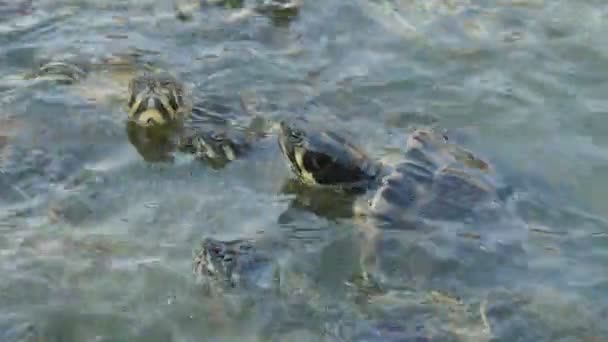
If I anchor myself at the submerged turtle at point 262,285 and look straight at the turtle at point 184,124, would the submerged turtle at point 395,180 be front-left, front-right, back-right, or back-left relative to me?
front-right

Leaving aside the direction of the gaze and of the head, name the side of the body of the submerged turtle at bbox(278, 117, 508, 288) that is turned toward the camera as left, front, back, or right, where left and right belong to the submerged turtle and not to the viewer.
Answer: left

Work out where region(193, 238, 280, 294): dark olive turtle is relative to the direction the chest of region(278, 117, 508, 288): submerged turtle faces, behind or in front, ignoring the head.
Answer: in front

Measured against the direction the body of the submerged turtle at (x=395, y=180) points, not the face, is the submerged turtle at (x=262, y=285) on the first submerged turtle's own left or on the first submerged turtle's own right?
on the first submerged turtle's own left

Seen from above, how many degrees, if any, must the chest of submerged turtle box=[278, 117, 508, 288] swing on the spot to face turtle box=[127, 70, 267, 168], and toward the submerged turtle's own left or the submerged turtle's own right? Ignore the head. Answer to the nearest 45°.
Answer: approximately 45° to the submerged turtle's own right
